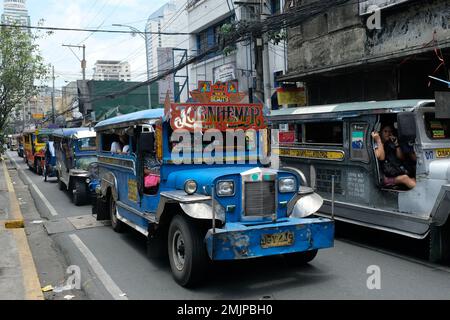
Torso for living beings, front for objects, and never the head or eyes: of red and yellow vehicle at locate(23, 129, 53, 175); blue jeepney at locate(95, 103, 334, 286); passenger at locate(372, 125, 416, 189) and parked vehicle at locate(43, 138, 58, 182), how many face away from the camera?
0

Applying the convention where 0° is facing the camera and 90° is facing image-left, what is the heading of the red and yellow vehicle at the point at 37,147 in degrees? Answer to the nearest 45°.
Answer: approximately 315°

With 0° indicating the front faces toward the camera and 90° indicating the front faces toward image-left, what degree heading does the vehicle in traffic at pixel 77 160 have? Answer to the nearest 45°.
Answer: approximately 315°

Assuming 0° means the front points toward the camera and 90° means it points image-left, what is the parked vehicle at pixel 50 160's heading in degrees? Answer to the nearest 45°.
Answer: approximately 315°

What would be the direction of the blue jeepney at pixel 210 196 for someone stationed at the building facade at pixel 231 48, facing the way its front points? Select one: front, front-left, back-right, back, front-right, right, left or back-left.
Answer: front-left

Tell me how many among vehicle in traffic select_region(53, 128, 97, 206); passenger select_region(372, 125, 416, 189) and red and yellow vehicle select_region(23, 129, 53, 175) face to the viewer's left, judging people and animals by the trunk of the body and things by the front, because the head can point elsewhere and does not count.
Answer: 0

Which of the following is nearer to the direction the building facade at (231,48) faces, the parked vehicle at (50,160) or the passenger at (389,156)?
the parked vehicle

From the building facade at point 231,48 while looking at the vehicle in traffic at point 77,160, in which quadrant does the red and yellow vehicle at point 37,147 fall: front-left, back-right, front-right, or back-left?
front-right

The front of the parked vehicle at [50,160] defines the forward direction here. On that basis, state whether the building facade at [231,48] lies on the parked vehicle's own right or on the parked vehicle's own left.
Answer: on the parked vehicle's own left

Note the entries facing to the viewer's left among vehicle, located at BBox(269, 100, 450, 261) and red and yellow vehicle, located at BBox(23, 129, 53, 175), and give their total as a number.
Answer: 0

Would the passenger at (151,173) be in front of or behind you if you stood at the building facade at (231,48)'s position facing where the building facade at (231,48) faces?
in front

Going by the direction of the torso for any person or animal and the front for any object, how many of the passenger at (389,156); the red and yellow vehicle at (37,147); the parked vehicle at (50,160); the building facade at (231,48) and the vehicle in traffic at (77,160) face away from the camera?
0

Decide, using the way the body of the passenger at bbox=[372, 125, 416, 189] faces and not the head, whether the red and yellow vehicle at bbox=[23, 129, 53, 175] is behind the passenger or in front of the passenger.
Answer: behind

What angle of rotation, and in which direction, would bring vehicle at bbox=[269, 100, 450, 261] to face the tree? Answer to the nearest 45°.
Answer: approximately 180°
